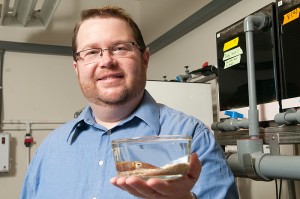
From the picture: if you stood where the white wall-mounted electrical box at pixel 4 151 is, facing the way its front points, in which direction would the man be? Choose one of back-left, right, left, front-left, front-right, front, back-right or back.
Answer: front

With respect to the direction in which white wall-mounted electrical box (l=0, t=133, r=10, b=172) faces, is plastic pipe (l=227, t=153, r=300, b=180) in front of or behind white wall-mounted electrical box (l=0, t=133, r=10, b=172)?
in front

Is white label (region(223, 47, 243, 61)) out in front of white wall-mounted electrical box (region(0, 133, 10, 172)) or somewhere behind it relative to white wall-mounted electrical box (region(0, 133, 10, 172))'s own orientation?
in front

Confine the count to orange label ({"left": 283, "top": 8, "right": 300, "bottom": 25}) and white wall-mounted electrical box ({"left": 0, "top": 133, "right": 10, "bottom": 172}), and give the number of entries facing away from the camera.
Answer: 0

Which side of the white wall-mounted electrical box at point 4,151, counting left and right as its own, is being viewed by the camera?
front
